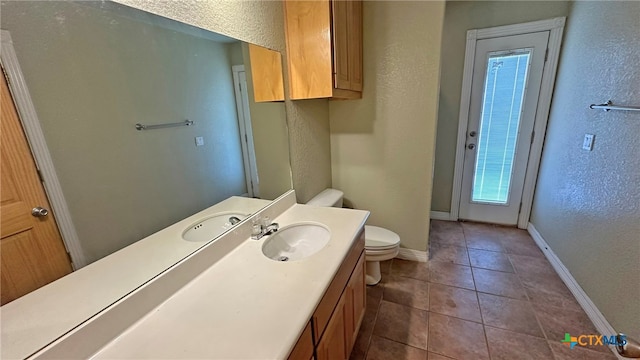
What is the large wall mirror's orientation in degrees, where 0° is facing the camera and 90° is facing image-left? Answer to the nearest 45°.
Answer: approximately 315°
